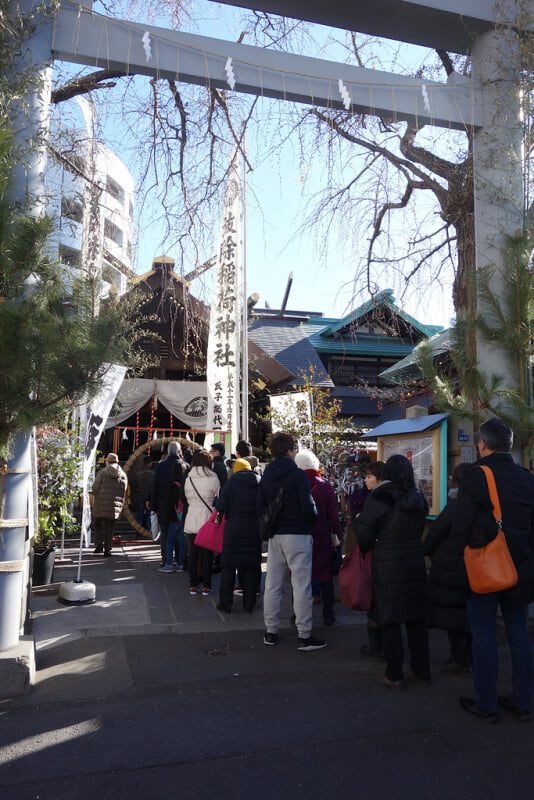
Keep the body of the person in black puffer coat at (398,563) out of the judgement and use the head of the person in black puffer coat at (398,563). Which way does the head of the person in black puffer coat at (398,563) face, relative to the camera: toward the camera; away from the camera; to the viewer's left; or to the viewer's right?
away from the camera

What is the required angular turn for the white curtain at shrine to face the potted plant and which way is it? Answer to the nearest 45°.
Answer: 0° — it already faces it

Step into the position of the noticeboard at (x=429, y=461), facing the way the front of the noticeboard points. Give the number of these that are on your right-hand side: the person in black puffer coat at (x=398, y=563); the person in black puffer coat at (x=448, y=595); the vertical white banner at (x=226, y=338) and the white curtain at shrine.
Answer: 2

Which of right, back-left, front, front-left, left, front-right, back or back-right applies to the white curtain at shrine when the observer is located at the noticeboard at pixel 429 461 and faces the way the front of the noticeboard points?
right

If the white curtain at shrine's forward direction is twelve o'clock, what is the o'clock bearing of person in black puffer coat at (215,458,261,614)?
The person in black puffer coat is roughly at 12 o'clock from the white curtain at shrine.

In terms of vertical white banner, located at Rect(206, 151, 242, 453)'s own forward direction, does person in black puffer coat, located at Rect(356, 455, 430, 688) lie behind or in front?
in front

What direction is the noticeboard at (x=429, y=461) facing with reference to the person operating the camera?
facing the viewer and to the left of the viewer

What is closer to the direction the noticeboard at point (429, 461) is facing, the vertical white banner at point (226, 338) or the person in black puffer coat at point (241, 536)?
the person in black puffer coat

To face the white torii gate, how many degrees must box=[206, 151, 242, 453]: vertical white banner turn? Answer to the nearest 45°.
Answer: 0° — it already faces it

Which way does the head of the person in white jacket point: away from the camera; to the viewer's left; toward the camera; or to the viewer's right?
away from the camera

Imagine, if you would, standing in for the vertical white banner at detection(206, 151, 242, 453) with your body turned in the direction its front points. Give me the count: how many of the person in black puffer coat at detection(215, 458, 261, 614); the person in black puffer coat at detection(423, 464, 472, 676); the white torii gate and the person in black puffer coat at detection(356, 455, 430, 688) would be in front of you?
4

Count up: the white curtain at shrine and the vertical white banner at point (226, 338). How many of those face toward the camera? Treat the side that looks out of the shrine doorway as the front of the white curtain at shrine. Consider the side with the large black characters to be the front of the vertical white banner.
2

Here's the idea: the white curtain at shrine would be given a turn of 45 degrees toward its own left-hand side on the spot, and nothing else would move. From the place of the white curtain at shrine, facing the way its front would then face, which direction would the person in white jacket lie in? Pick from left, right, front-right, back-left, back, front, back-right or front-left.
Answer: front-right

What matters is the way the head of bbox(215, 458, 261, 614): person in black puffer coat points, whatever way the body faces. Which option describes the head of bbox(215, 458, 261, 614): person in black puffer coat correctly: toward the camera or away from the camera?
away from the camera

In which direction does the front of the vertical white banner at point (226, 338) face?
toward the camera

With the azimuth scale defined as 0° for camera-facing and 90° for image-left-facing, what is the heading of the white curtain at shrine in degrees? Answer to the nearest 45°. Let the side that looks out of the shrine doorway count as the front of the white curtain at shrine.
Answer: approximately 0°
